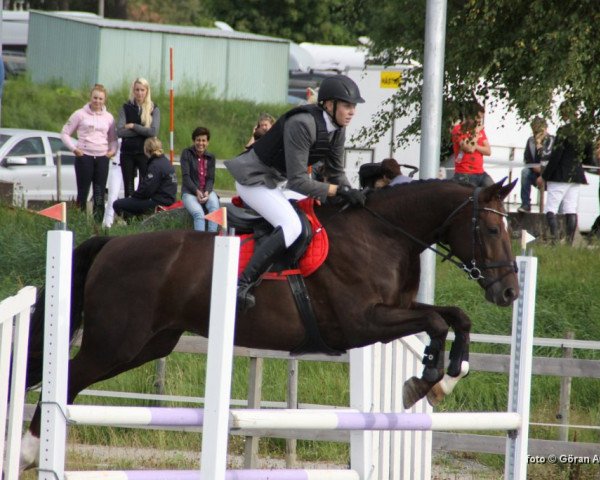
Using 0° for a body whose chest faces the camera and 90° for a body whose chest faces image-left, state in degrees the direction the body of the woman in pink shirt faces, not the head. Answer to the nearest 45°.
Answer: approximately 0°

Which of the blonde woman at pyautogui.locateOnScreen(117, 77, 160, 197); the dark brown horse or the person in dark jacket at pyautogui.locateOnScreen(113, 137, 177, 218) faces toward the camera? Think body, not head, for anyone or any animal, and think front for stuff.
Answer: the blonde woman

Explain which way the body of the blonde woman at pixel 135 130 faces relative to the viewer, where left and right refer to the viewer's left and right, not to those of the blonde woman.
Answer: facing the viewer

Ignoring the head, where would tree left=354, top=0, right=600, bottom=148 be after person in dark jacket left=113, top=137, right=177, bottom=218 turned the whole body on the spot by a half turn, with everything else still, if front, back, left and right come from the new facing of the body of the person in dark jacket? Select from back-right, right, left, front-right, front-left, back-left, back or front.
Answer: front

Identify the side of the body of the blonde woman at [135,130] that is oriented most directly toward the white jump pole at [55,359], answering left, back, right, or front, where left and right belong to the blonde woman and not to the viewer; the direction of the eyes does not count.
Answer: front

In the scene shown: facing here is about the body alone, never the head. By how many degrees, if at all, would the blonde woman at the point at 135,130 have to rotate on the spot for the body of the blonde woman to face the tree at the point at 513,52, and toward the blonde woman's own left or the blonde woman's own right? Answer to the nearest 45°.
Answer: approximately 45° to the blonde woman's own left

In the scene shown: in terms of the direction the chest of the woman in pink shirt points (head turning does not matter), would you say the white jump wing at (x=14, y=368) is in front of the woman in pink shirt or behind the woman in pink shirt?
in front

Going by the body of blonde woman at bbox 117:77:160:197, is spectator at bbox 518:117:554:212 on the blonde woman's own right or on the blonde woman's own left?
on the blonde woman's own left

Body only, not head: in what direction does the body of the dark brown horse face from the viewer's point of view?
to the viewer's right
